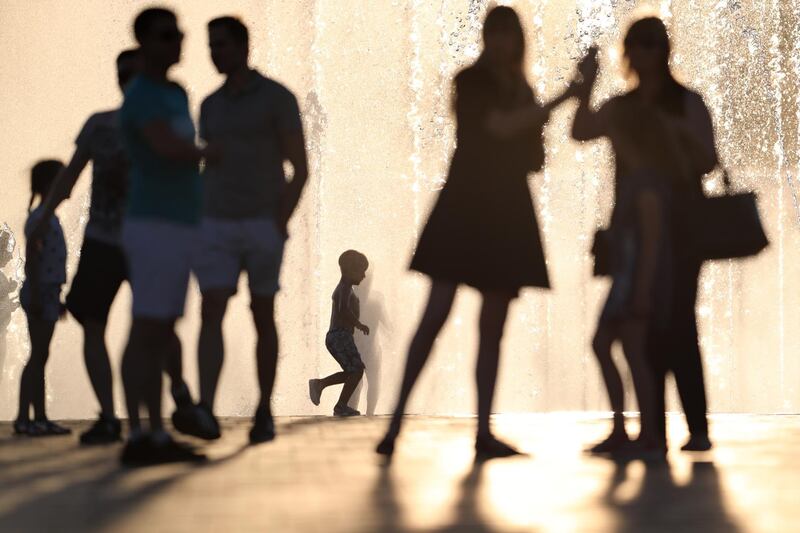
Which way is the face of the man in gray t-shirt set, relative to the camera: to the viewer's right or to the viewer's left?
to the viewer's left

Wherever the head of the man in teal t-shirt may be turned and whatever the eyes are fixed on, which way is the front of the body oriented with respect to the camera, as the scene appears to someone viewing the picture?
to the viewer's right

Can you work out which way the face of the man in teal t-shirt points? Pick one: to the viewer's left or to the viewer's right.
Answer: to the viewer's right

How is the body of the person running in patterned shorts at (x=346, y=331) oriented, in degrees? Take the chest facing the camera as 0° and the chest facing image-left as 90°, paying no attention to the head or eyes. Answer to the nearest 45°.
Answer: approximately 270°

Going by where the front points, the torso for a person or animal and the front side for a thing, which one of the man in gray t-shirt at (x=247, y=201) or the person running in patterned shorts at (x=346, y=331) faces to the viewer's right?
the person running in patterned shorts

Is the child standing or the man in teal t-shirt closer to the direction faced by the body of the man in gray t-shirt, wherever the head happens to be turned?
the man in teal t-shirt

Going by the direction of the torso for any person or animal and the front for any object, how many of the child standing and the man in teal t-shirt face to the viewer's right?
2

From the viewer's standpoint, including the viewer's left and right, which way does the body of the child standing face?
facing to the right of the viewer

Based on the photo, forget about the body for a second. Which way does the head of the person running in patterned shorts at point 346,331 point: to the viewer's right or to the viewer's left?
to the viewer's right

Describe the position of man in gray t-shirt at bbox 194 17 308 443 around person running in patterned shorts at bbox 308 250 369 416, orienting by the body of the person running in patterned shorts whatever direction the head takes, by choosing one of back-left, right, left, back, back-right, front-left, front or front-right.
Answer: right
